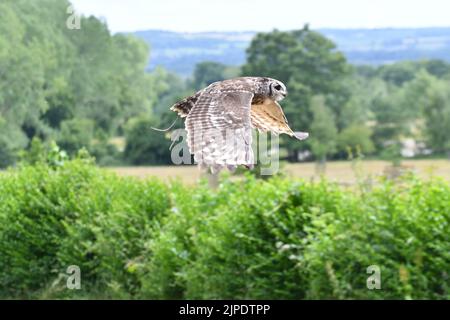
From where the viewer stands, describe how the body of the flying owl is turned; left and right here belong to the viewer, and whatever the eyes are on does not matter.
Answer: facing to the right of the viewer

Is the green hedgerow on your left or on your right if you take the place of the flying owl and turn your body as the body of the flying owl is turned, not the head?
on your left

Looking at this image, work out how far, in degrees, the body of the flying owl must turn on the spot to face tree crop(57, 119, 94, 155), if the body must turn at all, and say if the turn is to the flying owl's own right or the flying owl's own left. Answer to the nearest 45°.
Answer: approximately 90° to the flying owl's own left

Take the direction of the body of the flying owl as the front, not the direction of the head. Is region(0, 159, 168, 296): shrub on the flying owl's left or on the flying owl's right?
on the flying owl's left

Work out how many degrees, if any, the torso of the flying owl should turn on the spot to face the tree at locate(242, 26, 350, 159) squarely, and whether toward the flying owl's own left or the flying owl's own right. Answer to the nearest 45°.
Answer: approximately 90° to the flying owl's own left
